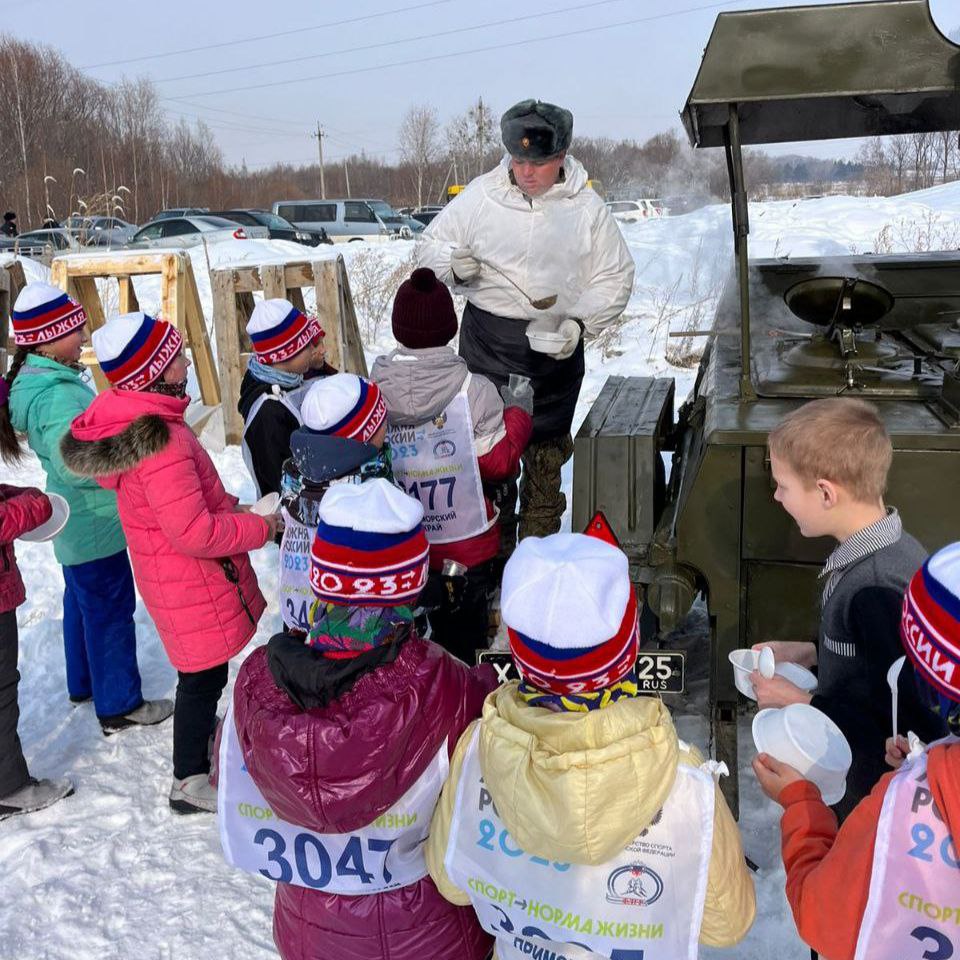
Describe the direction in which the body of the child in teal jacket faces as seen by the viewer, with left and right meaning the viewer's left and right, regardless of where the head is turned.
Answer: facing away from the viewer and to the right of the viewer

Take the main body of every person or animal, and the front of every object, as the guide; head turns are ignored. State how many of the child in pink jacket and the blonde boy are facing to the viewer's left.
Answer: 1

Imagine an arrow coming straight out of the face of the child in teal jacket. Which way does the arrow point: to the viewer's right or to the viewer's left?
to the viewer's right

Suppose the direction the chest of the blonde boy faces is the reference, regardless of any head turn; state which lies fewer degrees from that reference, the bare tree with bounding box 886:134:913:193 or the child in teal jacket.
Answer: the child in teal jacket

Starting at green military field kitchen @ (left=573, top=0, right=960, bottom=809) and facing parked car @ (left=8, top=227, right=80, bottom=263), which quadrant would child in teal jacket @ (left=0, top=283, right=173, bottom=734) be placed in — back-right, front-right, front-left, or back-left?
front-left

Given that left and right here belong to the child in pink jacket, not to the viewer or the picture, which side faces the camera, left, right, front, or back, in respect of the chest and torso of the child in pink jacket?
right

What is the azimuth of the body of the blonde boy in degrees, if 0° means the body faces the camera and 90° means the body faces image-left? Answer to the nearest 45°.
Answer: approximately 90°

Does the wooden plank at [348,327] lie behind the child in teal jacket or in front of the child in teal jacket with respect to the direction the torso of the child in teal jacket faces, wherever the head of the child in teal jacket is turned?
in front

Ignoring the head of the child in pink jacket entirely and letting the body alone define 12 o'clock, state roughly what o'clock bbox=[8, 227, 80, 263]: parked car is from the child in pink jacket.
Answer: The parked car is roughly at 9 o'clock from the child in pink jacket.

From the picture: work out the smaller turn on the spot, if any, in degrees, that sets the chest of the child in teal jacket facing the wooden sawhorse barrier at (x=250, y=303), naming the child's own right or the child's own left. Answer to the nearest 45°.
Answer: approximately 45° to the child's own left

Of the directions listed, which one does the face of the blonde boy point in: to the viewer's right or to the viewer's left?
to the viewer's left

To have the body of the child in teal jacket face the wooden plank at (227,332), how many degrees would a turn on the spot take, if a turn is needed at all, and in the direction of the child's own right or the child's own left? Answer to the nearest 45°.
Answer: approximately 45° to the child's own left

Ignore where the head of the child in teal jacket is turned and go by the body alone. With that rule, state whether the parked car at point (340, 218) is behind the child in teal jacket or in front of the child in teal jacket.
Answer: in front
